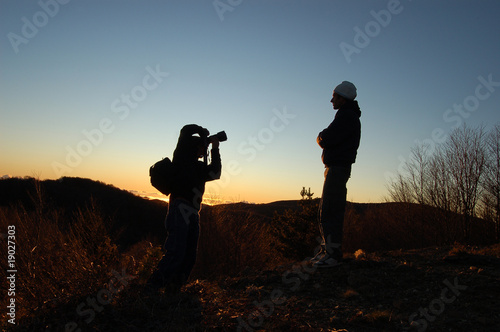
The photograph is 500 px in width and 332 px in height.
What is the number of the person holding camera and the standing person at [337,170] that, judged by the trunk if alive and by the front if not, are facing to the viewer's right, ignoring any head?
1

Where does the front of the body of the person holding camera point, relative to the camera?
to the viewer's right

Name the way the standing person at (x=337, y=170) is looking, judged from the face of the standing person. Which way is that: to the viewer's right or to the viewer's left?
to the viewer's left

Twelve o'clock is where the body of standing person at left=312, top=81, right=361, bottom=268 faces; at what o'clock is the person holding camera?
The person holding camera is roughly at 11 o'clock from the standing person.

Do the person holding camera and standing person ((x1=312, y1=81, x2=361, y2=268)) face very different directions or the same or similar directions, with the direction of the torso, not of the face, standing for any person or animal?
very different directions

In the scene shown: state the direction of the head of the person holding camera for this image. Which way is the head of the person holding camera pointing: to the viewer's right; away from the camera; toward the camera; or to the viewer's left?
to the viewer's right

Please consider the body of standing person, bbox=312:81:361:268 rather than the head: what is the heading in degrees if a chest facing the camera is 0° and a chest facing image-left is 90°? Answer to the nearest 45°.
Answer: approximately 90°
